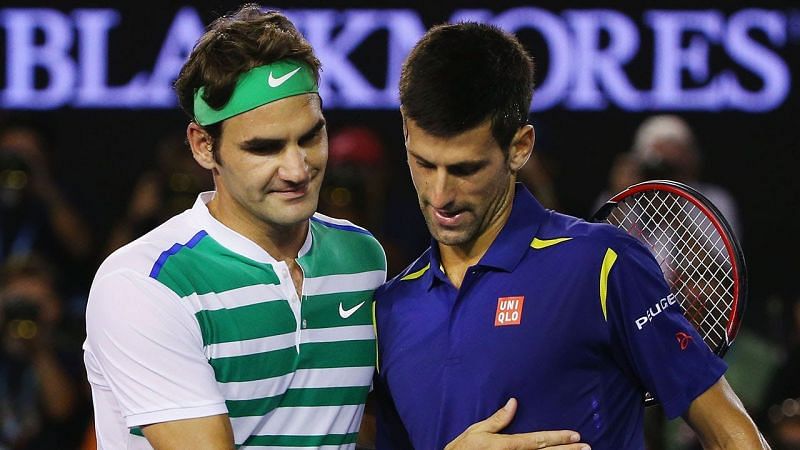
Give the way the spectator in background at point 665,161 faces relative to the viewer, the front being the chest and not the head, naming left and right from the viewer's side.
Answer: facing the viewer

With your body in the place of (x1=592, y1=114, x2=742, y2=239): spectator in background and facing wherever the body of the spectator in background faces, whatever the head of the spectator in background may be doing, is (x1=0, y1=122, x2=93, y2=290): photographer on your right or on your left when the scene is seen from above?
on your right

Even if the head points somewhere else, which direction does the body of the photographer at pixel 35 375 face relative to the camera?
toward the camera

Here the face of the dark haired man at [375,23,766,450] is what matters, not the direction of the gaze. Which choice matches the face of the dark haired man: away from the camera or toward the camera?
toward the camera

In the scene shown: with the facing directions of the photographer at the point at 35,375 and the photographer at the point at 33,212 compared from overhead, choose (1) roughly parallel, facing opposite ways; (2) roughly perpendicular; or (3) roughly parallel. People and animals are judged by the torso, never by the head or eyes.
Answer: roughly parallel

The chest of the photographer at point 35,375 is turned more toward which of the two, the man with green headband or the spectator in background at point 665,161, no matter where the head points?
the man with green headband

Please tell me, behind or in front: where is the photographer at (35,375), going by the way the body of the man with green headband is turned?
behind

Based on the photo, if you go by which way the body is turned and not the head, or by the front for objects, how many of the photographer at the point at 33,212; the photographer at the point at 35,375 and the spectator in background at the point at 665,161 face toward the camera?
3

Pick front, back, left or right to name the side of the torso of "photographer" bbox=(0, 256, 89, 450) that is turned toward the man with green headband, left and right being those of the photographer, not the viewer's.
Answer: front

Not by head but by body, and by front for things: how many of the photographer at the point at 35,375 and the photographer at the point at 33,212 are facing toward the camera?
2

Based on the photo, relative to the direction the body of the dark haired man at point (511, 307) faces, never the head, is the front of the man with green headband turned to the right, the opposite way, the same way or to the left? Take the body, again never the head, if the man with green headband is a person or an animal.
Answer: to the left

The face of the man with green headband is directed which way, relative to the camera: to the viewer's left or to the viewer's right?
to the viewer's right
